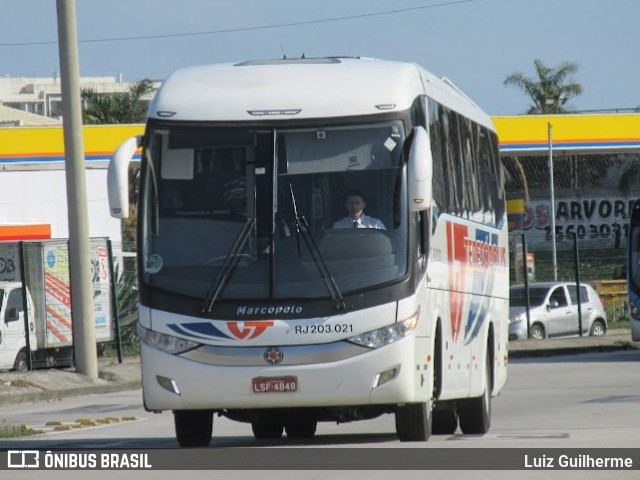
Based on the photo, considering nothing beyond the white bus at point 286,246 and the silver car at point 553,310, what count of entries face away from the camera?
0

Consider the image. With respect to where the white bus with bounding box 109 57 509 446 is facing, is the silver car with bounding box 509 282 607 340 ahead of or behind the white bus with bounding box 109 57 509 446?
behind

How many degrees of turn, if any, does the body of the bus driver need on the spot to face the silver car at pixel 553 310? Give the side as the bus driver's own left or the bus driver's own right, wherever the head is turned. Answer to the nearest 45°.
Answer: approximately 180°

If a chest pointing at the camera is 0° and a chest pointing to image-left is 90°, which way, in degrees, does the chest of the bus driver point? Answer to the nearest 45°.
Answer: approximately 0°
